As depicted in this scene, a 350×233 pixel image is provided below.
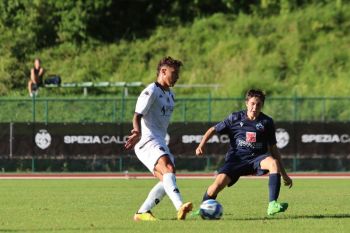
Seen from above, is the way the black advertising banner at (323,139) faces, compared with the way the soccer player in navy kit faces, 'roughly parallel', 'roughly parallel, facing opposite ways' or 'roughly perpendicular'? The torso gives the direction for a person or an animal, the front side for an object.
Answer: roughly parallel

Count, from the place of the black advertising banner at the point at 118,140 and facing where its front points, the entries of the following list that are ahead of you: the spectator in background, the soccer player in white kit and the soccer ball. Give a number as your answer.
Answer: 2

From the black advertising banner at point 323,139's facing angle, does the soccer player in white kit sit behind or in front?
in front

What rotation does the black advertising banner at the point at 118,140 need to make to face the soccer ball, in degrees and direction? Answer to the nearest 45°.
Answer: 0° — it already faces it

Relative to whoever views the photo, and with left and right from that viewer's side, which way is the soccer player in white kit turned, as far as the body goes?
facing the viewer and to the right of the viewer

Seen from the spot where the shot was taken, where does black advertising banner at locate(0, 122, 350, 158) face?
facing the viewer

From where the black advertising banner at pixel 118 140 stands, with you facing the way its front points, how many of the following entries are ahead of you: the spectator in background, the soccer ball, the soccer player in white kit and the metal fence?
2

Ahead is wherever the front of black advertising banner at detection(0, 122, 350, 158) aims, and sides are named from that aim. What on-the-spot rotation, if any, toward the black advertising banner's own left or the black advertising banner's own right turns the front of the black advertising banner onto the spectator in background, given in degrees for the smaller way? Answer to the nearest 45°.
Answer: approximately 135° to the black advertising banner's own right

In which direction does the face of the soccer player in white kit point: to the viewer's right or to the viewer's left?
to the viewer's right

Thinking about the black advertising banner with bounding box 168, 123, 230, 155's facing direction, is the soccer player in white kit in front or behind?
in front

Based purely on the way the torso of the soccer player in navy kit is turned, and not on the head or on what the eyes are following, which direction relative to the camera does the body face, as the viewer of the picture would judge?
toward the camera

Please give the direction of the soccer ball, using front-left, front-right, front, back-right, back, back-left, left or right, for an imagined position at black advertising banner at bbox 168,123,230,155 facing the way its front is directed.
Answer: front

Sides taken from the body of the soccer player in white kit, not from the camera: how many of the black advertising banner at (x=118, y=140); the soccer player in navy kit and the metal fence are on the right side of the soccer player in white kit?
0
